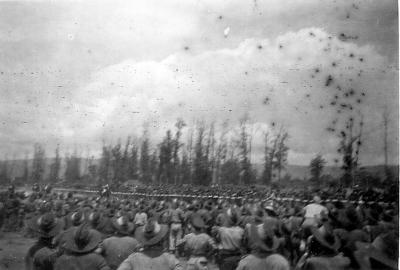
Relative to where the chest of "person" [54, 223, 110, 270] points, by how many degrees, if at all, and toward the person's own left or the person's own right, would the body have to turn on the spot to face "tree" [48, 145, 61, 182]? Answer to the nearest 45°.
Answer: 0° — they already face it

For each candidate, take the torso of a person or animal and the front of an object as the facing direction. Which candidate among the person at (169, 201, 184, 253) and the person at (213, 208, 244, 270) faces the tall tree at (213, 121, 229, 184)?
the person at (213, 208, 244, 270)

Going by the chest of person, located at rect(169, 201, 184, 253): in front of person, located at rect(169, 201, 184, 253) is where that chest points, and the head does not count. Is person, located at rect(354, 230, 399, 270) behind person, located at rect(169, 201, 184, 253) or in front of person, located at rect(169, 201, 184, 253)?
behind

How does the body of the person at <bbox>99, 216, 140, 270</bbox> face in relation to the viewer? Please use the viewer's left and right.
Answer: facing away from the viewer

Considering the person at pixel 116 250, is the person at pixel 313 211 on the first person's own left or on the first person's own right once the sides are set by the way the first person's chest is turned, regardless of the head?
on the first person's own right

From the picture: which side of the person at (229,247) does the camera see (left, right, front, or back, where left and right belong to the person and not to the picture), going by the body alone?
back

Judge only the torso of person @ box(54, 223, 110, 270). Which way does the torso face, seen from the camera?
away from the camera

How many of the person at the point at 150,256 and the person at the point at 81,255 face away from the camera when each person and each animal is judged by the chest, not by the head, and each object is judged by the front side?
2

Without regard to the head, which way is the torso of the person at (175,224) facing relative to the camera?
away from the camera
